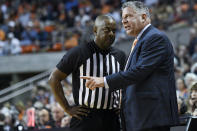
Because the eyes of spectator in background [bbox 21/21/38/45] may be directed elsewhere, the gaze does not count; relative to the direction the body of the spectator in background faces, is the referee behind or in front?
in front

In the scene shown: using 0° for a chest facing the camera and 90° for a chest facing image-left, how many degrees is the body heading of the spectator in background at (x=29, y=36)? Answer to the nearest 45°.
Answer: approximately 0°

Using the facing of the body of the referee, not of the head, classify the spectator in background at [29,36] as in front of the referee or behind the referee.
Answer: behind

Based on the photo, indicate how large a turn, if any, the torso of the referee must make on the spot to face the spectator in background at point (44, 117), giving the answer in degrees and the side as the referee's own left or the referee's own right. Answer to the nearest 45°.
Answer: approximately 135° to the referee's own left

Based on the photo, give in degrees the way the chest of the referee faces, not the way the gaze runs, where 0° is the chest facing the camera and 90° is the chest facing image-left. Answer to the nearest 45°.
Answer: approximately 315°

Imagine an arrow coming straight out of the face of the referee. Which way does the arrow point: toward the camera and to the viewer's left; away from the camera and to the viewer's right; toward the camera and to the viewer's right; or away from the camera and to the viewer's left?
toward the camera and to the viewer's right

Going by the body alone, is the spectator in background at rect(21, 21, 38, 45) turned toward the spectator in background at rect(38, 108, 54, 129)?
yes
